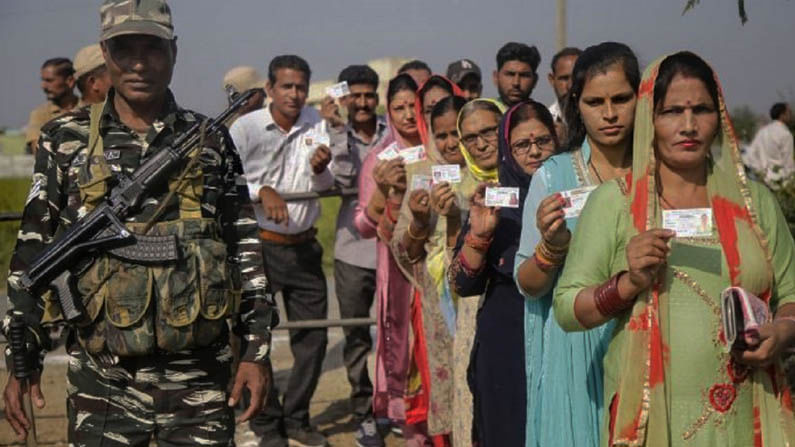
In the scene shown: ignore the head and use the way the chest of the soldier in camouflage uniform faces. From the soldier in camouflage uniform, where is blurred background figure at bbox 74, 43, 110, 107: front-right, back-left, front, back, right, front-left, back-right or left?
back

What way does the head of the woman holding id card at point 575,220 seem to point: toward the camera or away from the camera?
toward the camera

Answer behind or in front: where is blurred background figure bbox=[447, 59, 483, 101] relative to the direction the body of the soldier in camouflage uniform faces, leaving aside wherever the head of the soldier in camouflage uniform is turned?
behind

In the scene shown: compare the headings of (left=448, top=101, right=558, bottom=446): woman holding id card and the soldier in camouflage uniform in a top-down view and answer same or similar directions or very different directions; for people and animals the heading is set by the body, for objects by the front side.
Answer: same or similar directions

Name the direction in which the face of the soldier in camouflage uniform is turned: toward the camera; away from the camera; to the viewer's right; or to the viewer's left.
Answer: toward the camera

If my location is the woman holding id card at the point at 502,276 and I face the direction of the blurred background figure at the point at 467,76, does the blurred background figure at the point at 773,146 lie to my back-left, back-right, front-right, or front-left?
front-right

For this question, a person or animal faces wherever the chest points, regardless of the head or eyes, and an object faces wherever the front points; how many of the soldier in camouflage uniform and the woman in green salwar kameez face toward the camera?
2

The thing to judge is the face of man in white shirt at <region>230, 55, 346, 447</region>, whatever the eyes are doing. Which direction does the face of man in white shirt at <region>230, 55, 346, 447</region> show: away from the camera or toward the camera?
toward the camera

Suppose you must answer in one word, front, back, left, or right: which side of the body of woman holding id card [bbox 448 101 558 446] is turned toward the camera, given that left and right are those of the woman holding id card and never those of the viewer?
front

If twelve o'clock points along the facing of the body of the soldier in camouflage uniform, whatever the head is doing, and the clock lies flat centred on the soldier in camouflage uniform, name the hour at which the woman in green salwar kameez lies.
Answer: The woman in green salwar kameez is roughly at 10 o'clock from the soldier in camouflage uniform.

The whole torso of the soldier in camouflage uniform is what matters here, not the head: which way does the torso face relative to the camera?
toward the camera

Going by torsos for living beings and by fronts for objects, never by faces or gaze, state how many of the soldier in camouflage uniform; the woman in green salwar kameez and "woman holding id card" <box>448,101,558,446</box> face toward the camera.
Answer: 3

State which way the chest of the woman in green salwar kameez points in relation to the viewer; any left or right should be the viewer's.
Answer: facing the viewer

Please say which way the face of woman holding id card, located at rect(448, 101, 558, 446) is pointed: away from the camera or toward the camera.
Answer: toward the camera

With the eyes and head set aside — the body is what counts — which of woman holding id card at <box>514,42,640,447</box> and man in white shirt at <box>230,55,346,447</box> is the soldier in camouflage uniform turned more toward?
the woman holding id card
